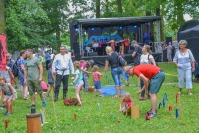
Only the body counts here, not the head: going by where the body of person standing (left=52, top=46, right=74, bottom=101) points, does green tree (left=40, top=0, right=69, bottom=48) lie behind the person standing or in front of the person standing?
behind

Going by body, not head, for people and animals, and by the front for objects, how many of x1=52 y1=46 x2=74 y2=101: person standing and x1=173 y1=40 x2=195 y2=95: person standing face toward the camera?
2

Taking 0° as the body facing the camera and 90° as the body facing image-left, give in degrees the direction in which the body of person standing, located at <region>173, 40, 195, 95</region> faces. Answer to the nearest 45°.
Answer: approximately 0°

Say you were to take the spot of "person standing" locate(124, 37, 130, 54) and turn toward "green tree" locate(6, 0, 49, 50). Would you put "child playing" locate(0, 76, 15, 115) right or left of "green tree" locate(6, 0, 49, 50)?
left

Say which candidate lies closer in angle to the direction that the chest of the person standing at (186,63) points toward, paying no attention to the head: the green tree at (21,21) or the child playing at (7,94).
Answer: the child playing

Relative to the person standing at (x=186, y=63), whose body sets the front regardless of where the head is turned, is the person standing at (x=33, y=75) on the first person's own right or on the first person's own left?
on the first person's own right

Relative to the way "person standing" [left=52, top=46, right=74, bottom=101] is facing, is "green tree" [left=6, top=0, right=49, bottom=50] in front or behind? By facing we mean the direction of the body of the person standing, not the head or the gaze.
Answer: behind

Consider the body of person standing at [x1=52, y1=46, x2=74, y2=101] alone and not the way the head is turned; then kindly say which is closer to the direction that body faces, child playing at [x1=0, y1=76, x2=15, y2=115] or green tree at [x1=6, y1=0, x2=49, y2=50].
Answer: the child playing

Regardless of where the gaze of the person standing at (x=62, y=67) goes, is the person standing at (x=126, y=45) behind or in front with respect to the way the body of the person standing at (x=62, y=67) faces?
behind
